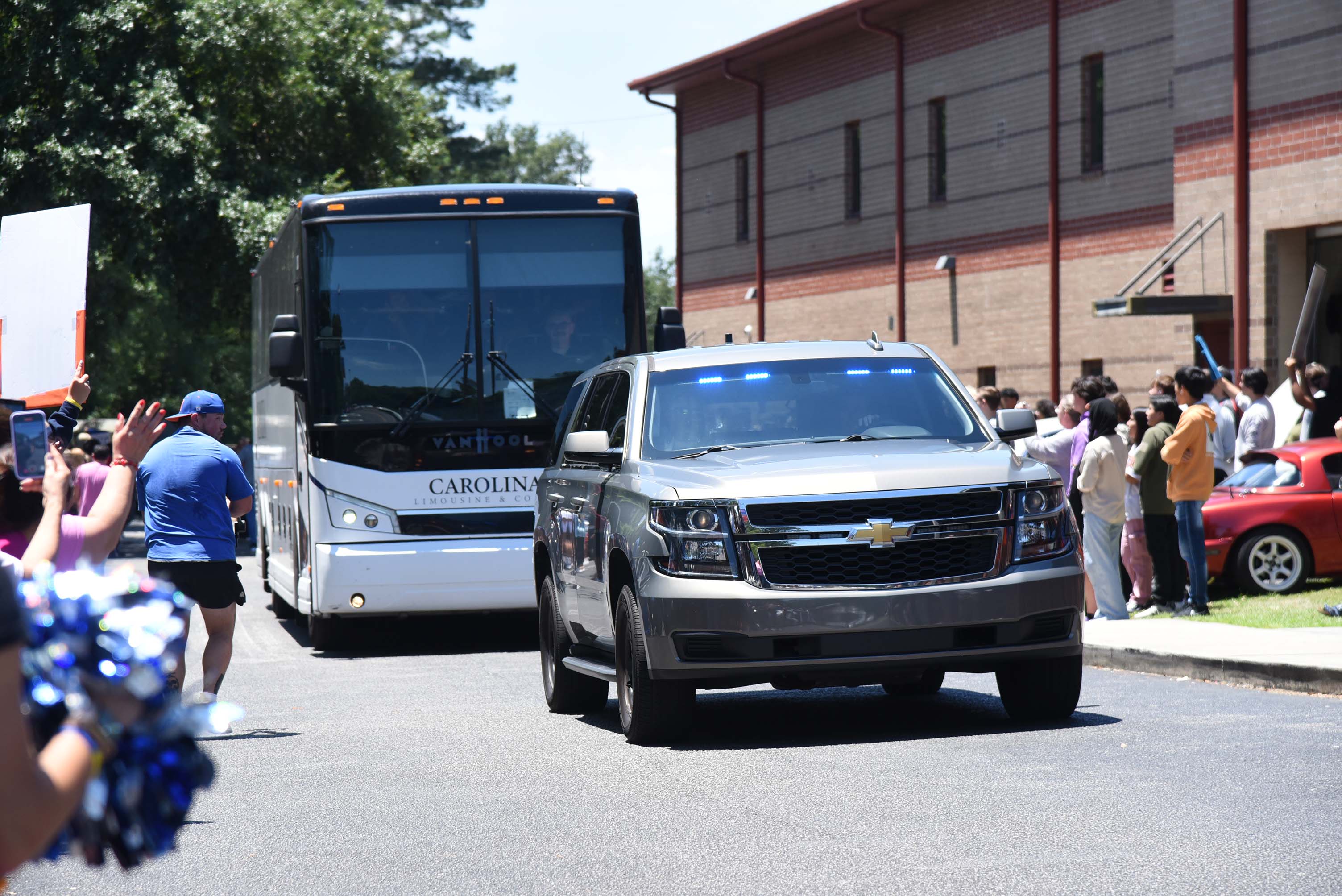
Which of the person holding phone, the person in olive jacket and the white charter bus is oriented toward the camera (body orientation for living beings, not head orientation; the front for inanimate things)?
the white charter bus

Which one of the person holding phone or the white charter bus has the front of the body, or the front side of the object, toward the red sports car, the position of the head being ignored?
the person holding phone

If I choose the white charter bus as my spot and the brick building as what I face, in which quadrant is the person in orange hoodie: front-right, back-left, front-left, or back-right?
front-right

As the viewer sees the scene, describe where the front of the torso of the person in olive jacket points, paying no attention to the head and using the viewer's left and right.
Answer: facing to the left of the viewer

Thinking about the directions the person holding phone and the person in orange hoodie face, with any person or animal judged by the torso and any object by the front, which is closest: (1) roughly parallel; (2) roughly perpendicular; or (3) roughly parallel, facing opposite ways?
roughly perpendicular

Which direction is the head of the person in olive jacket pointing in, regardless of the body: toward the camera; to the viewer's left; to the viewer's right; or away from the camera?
to the viewer's left

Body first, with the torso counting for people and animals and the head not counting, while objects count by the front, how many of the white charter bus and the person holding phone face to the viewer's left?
0

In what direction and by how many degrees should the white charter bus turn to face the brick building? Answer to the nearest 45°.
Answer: approximately 135° to its left

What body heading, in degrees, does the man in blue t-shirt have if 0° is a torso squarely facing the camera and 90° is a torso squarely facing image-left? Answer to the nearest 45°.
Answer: approximately 225°
